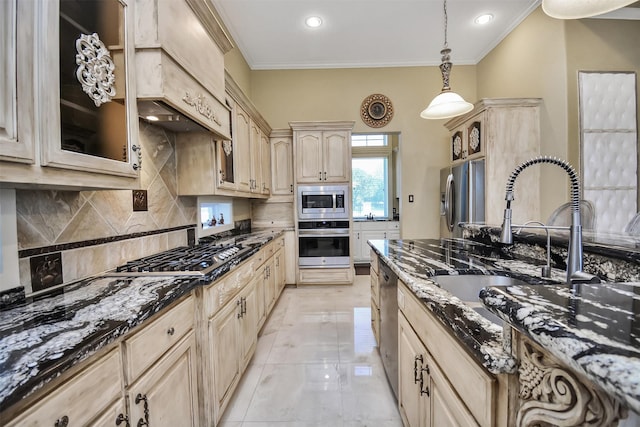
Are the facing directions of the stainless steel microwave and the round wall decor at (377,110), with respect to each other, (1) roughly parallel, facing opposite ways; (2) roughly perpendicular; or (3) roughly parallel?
roughly parallel

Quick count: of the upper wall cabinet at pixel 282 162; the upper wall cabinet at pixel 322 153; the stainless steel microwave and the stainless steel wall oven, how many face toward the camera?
4

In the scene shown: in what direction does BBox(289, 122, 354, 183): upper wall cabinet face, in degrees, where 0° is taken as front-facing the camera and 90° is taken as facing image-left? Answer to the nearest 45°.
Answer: approximately 0°

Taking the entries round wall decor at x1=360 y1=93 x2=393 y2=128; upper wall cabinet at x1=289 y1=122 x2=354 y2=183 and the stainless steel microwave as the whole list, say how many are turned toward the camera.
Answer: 3

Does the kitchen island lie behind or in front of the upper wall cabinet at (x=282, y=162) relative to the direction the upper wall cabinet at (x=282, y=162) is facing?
in front

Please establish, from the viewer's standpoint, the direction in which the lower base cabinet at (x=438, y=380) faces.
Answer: facing the viewer and to the left of the viewer

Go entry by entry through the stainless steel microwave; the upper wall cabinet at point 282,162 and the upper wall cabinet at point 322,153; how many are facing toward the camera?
3

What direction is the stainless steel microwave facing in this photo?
toward the camera

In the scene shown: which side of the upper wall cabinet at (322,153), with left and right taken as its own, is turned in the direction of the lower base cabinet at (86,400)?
front

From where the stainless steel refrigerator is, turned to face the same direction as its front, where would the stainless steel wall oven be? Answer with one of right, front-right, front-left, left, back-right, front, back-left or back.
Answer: front-right

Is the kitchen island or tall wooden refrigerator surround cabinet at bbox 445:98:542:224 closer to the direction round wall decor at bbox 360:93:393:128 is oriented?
the kitchen island

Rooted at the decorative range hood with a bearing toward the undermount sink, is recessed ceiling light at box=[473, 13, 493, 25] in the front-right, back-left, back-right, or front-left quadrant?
front-left

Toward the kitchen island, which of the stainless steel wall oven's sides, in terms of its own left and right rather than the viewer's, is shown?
front
